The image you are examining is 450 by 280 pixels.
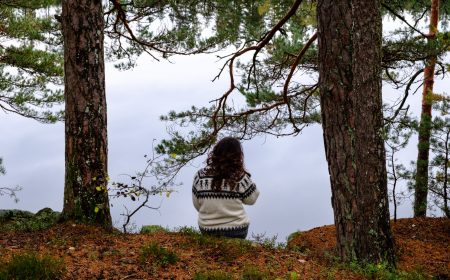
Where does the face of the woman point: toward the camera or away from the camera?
away from the camera

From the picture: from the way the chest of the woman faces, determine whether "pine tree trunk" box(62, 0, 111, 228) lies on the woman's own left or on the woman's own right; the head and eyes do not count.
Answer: on the woman's own left

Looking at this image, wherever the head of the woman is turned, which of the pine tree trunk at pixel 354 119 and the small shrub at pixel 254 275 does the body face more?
the pine tree trunk

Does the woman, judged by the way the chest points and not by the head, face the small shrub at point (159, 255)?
no

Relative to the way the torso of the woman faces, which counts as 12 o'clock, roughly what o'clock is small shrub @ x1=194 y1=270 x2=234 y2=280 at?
The small shrub is roughly at 6 o'clock from the woman.

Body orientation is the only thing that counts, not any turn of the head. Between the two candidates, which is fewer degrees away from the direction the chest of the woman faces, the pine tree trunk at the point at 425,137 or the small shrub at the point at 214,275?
the pine tree trunk

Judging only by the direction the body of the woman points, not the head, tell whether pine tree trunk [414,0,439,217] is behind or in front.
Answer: in front

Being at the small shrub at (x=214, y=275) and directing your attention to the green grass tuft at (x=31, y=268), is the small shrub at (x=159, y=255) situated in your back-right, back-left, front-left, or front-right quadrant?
front-right

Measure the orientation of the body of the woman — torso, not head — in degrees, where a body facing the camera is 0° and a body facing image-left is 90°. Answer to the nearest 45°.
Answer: approximately 180°

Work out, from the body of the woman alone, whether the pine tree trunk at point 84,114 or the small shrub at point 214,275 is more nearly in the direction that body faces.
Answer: the pine tree trunk

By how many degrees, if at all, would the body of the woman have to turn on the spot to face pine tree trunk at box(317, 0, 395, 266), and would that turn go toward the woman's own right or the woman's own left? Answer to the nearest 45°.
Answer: approximately 90° to the woman's own right

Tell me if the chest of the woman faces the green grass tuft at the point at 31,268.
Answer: no
